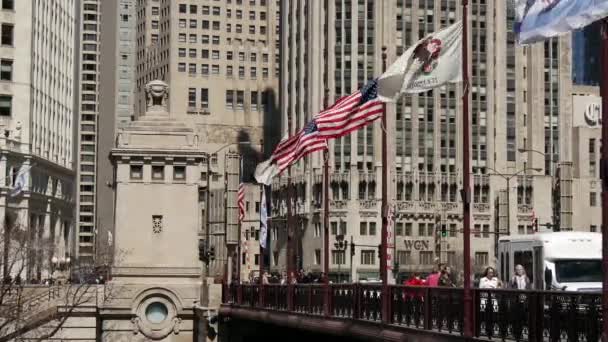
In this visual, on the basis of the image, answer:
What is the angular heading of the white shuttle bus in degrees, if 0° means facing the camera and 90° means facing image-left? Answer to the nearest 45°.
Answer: approximately 315°

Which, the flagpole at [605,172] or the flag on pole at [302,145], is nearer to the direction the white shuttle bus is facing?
the flagpole

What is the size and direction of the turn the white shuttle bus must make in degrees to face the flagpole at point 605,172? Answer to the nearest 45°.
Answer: approximately 45° to its right

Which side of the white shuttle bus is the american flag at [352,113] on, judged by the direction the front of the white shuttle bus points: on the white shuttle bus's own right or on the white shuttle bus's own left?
on the white shuttle bus's own right

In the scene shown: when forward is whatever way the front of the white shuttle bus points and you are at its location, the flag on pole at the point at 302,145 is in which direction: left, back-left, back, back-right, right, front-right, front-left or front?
back-right
